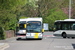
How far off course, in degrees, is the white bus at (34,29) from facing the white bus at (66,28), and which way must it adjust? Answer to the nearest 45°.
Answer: approximately 135° to its left

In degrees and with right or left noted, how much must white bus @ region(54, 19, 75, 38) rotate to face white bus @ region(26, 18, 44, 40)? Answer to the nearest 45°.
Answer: approximately 45° to its left

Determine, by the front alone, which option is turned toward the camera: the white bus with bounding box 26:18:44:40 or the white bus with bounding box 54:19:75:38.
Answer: the white bus with bounding box 26:18:44:40

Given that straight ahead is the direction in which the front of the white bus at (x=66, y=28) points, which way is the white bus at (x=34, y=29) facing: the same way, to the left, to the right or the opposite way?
to the left

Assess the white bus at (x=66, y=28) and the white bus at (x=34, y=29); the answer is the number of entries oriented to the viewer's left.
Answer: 1

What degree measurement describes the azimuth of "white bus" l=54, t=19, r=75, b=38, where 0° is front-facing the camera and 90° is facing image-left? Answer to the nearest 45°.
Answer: approximately 90°

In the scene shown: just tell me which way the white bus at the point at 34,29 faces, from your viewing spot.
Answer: facing the viewer
